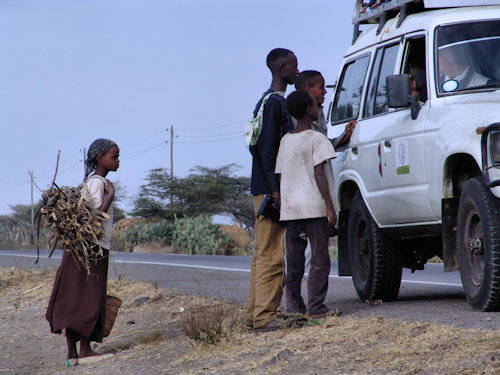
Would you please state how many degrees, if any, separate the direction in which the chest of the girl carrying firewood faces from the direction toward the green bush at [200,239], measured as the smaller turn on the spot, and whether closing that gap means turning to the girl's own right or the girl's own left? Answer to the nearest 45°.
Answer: approximately 90° to the girl's own left

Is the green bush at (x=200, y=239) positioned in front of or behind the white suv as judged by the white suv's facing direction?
behind

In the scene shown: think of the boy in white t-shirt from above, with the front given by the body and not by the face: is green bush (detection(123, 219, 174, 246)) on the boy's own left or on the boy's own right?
on the boy's own left

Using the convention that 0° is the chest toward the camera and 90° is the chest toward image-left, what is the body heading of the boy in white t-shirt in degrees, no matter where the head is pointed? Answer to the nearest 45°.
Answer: approximately 225°

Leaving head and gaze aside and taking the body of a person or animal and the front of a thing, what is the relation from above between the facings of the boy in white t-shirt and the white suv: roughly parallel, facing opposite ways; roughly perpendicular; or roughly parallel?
roughly perpendicular

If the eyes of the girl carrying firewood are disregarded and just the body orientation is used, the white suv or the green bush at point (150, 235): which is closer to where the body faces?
the white suv

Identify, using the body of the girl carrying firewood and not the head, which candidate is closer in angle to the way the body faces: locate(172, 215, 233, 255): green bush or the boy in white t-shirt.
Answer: the boy in white t-shirt

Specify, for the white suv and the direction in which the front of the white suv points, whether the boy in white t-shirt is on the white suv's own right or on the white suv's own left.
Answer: on the white suv's own right

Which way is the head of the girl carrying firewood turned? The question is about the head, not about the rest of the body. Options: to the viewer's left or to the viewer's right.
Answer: to the viewer's right

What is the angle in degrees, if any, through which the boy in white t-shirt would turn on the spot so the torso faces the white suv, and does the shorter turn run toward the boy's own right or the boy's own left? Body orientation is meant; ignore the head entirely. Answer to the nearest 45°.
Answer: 0° — they already face it

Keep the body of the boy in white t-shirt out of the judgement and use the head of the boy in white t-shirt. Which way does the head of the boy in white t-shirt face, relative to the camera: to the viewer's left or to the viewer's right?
to the viewer's right

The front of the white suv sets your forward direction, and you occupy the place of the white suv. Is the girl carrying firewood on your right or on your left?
on your right
